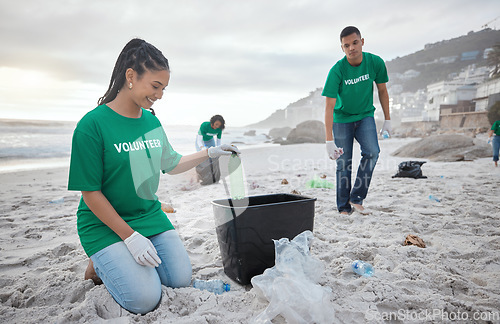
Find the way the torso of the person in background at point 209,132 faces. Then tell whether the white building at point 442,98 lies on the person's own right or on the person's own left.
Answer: on the person's own left

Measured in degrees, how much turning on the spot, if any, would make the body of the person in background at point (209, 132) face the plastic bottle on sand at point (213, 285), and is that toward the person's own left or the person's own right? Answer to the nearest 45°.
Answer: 0° — they already face it

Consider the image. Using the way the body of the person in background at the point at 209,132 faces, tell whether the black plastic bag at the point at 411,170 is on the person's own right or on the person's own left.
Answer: on the person's own left

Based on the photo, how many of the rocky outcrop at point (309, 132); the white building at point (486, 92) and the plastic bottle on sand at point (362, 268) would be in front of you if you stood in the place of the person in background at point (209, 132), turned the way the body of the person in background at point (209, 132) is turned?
1

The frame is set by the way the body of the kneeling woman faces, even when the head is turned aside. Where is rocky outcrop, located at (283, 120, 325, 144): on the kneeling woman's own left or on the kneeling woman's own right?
on the kneeling woman's own left

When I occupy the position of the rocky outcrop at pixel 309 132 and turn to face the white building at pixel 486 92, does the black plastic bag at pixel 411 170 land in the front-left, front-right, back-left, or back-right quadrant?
back-right

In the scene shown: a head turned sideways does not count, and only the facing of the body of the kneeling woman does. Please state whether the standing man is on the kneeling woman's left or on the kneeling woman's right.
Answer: on the kneeling woman's left

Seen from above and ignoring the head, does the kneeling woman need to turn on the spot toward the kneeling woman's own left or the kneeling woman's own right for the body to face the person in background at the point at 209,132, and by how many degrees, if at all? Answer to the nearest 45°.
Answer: approximately 135° to the kneeling woman's own left

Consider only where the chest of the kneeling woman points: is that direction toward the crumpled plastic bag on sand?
yes

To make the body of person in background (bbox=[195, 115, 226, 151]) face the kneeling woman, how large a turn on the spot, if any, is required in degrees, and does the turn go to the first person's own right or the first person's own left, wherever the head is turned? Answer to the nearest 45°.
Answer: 0° — they already face them

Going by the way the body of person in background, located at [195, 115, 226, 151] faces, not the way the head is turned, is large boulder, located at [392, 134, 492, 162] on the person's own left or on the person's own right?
on the person's own left

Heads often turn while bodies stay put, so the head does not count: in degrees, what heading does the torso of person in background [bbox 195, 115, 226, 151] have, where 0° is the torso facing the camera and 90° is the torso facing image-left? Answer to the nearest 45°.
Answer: approximately 0°
